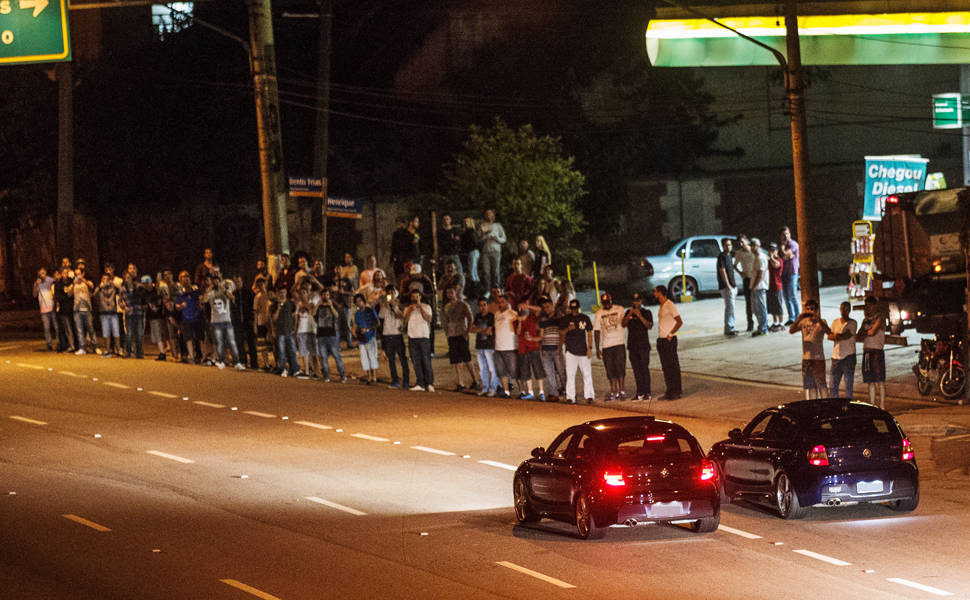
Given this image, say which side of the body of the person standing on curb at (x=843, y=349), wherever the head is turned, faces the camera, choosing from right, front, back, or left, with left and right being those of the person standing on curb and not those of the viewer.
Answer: front

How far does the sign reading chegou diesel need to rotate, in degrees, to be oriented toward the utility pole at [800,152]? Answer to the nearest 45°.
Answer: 0° — it already faces it

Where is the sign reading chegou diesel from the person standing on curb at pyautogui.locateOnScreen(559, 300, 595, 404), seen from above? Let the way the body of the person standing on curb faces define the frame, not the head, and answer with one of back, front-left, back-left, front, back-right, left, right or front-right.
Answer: back-left

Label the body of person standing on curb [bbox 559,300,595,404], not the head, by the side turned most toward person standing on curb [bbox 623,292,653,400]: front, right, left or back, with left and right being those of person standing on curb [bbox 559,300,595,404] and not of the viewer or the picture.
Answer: left

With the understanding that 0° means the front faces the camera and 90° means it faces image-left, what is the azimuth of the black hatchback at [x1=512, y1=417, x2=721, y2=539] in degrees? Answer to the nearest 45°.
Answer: approximately 135°

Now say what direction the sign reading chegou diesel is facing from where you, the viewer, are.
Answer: facing the viewer

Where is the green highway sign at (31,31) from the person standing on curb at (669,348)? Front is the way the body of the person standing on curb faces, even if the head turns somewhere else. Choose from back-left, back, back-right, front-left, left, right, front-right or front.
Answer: front-right

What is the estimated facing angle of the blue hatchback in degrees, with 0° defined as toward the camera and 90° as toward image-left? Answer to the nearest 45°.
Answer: approximately 135°

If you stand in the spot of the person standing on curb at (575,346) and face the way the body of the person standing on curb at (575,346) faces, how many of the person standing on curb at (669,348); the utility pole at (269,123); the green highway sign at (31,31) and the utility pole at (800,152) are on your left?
2

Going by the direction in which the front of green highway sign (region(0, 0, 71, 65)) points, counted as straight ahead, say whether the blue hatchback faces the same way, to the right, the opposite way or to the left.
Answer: the opposite way

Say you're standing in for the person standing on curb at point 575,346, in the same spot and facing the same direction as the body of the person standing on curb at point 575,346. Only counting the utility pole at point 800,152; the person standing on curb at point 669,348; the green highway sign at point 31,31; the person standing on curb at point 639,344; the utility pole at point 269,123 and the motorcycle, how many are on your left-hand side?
4

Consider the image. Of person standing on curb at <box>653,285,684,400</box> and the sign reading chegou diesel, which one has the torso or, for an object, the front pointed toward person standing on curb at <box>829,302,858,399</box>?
the sign reading chegou diesel
